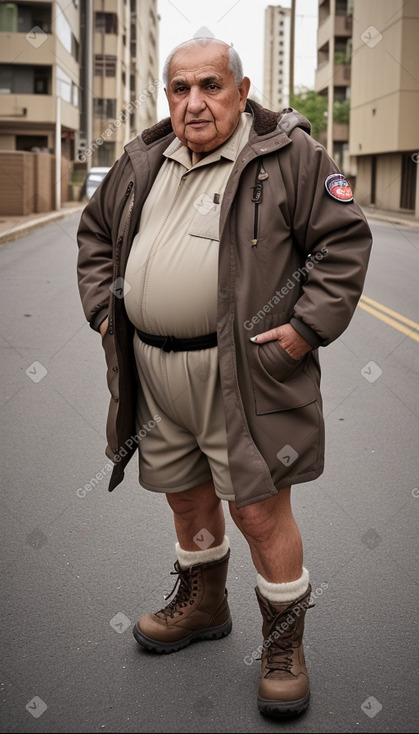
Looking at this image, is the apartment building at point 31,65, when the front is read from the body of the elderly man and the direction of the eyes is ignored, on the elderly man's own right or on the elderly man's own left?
on the elderly man's own right

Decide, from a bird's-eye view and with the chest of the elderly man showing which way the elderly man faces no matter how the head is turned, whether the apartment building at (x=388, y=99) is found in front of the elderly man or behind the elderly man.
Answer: behind

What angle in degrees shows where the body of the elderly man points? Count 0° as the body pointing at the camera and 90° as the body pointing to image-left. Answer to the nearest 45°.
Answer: approximately 45°

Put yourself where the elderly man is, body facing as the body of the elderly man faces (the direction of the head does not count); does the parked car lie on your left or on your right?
on your right
